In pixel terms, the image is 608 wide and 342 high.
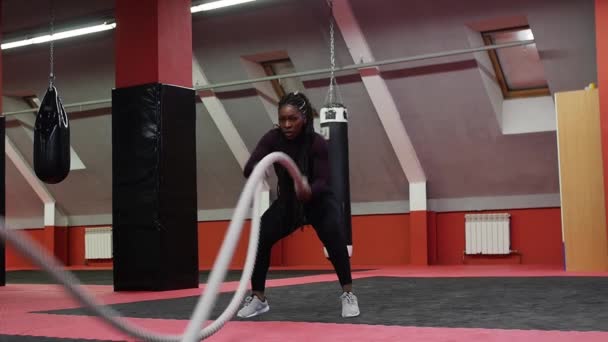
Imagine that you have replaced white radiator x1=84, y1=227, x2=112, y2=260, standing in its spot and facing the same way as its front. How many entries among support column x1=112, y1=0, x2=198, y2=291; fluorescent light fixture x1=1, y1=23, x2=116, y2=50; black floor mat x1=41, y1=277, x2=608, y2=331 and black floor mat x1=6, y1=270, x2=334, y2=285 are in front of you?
4

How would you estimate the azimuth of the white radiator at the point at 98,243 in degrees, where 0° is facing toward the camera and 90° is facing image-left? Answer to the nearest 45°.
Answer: approximately 0°

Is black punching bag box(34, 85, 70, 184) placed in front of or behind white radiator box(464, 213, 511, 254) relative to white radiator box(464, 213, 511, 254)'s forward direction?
in front

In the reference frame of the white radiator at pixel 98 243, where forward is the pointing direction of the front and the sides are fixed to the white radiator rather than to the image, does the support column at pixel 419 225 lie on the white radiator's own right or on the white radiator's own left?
on the white radiator's own left

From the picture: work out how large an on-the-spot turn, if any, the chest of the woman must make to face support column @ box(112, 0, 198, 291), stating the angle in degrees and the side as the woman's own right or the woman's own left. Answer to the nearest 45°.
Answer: approximately 90° to the woman's own right

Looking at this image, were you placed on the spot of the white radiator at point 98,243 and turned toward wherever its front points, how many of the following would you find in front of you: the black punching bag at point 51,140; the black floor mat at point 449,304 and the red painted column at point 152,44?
3

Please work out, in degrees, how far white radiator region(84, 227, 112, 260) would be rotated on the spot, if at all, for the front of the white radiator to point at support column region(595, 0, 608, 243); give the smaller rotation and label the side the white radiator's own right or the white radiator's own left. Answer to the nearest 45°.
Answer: approximately 45° to the white radiator's own left
